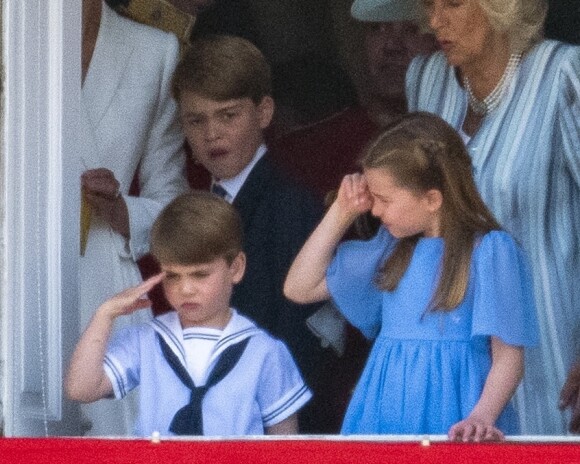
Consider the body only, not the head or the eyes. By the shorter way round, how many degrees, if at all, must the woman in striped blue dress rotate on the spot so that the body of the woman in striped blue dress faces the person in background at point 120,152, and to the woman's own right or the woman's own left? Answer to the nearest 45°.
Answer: approximately 45° to the woman's own right

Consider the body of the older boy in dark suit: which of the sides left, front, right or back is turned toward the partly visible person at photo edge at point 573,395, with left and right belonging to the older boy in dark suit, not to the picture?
left

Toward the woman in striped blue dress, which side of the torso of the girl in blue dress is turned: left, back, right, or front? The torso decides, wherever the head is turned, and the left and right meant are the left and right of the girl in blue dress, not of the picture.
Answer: back

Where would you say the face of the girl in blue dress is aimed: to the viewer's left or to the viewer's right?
to the viewer's left

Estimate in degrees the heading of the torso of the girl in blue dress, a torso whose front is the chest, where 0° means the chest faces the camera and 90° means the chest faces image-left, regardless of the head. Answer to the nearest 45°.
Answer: approximately 45°

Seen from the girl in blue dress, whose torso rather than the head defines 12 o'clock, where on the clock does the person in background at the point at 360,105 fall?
The person in background is roughly at 4 o'clock from the girl in blue dress.

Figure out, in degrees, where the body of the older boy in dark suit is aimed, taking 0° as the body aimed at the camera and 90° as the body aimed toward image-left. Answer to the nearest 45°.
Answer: approximately 45°
